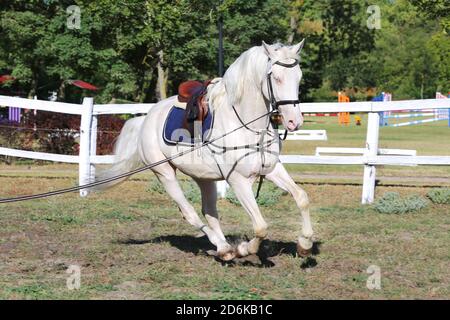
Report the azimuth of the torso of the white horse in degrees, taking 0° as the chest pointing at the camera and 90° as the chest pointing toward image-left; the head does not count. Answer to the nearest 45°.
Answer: approximately 315°

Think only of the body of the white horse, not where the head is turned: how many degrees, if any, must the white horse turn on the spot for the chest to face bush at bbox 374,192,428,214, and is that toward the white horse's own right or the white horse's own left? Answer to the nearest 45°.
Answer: approximately 90° to the white horse's own left

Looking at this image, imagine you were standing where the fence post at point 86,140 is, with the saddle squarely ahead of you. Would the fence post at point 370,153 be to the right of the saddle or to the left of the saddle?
left

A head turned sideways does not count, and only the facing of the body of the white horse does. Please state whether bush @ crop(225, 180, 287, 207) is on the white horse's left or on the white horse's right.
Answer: on the white horse's left

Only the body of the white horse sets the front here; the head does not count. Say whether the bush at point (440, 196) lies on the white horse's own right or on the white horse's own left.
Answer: on the white horse's own left

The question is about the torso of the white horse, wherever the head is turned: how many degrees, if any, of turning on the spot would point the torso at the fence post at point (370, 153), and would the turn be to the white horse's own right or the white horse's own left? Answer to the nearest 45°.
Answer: approximately 90° to the white horse's own left
